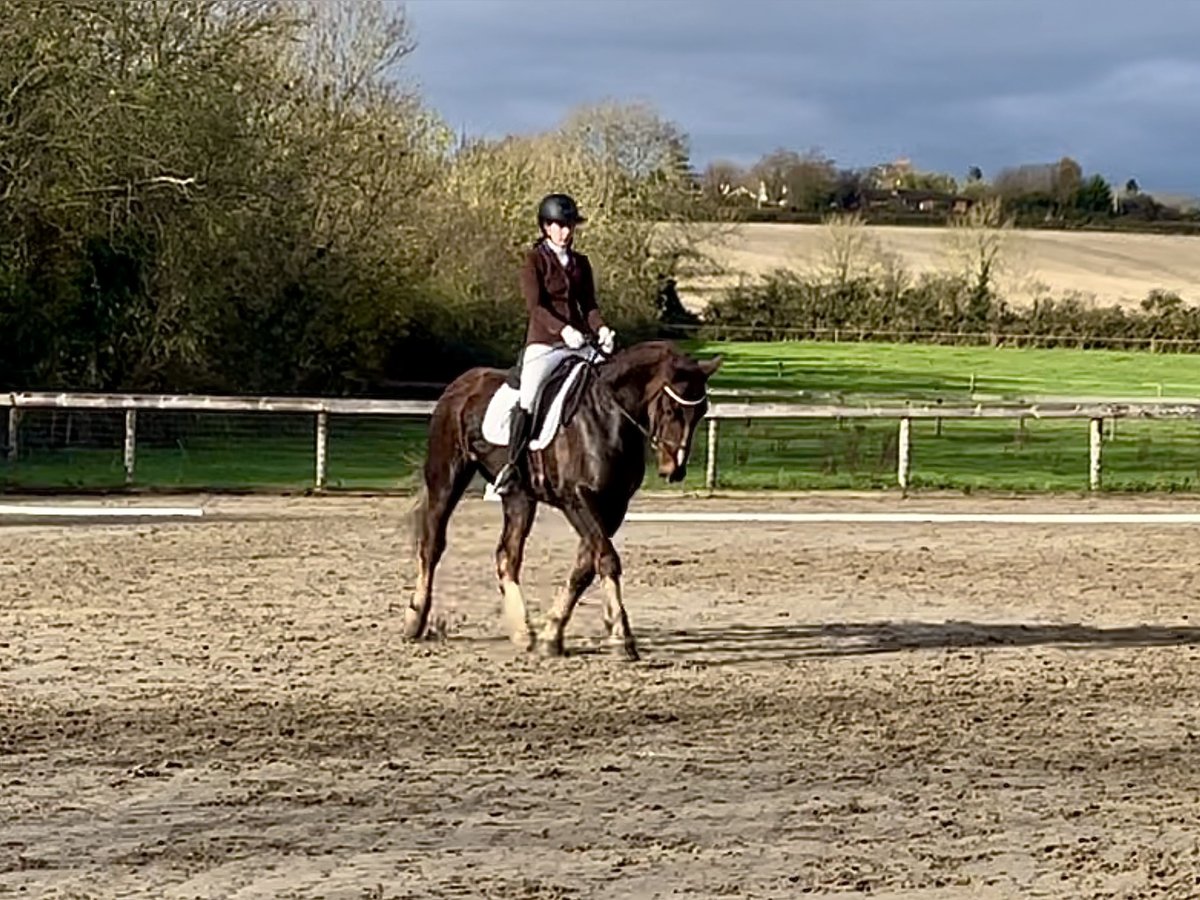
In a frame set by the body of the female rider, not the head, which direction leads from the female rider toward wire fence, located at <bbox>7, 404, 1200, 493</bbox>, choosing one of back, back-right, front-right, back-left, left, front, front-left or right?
back-left

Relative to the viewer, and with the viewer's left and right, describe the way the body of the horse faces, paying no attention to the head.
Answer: facing the viewer and to the right of the viewer

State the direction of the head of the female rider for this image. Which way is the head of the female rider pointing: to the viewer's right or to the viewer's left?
to the viewer's right

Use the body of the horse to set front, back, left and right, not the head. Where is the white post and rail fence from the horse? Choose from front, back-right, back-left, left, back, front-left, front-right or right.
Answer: back-left

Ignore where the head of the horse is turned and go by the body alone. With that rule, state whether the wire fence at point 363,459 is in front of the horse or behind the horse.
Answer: behind

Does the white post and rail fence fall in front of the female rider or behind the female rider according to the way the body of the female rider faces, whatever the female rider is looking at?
behind
